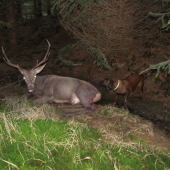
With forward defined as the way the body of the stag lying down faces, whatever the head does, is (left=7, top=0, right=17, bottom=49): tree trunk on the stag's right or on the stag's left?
on the stag's right

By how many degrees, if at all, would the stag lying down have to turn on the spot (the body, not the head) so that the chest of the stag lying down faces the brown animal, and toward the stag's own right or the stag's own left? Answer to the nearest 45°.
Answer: approximately 180°

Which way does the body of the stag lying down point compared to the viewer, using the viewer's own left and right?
facing to the left of the viewer

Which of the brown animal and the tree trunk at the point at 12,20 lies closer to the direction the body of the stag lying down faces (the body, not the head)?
the tree trunk
